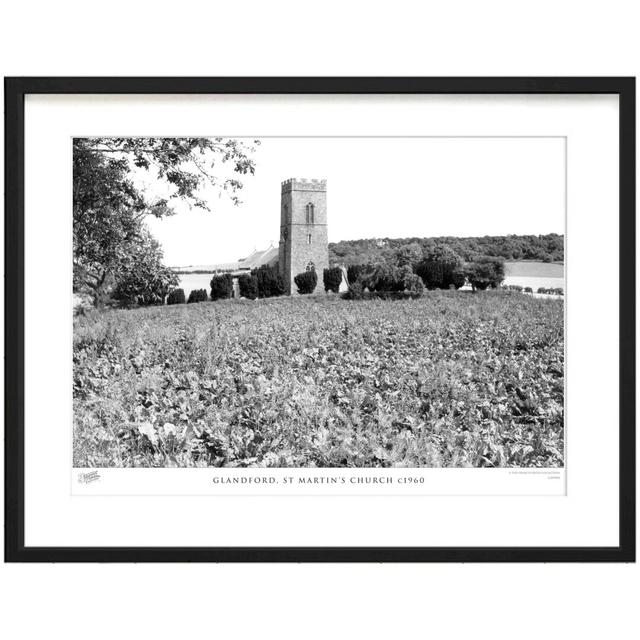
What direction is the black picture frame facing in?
toward the camera
